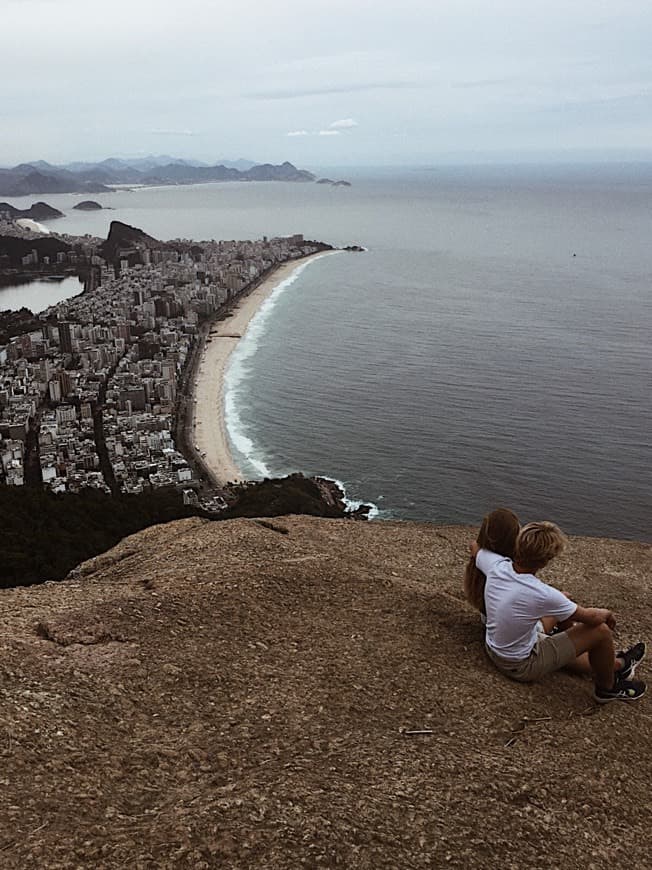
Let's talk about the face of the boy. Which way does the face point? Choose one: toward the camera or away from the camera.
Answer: away from the camera

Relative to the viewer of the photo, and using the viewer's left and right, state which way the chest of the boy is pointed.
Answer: facing away from the viewer and to the right of the viewer
